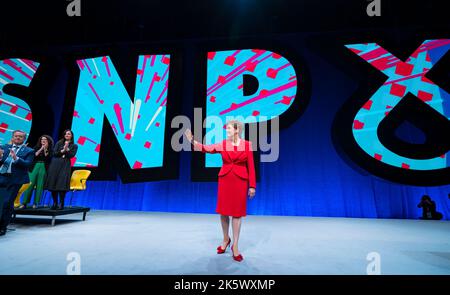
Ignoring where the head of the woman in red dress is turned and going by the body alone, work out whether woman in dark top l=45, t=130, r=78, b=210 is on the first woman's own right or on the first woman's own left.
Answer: on the first woman's own right

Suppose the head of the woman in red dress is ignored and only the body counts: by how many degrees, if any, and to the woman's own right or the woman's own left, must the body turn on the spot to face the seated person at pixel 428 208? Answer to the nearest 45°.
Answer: approximately 135° to the woman's own left

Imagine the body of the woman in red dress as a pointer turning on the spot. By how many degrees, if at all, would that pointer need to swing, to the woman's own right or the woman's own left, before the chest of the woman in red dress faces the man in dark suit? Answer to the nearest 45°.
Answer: approximately 90° to the woman's own right

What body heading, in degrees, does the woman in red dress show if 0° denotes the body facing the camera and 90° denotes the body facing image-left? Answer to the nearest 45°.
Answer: approximately 0°

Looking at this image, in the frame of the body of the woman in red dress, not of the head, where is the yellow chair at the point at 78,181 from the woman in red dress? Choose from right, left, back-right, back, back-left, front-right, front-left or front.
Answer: back-right

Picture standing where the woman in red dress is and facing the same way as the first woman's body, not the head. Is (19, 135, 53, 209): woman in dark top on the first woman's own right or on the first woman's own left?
on the first woman's own right
